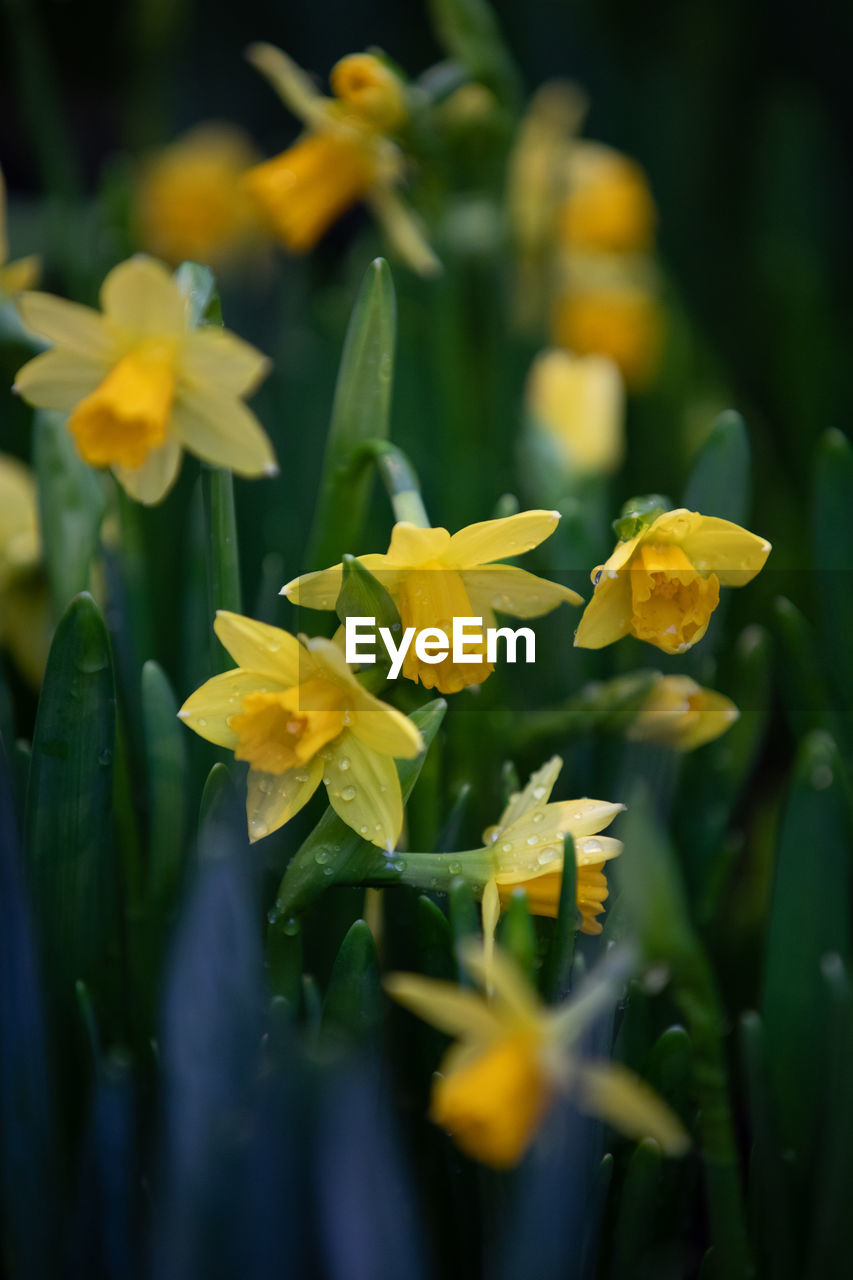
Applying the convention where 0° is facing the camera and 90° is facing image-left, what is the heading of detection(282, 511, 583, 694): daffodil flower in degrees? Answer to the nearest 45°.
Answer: approximately 0°

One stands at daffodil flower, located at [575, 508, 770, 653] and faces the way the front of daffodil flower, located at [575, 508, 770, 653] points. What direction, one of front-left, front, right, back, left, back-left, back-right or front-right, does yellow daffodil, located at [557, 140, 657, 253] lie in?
back

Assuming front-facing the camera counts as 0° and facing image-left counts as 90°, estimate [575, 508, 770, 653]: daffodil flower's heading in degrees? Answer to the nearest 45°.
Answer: approximately 0°

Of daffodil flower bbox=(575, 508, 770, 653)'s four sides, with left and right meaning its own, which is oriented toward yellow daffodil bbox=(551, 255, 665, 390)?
back
